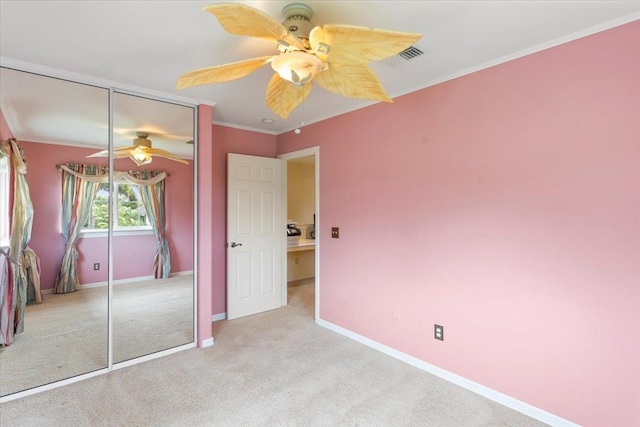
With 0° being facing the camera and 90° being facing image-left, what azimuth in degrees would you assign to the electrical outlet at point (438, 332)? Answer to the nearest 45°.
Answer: approximately 45°

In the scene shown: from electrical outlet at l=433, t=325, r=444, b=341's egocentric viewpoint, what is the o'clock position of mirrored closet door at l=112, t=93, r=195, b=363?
The mirrored closet door is roughly at 1 o'clock from the electrical outlet.

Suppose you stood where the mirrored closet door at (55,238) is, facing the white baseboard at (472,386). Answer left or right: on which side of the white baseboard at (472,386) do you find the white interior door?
left

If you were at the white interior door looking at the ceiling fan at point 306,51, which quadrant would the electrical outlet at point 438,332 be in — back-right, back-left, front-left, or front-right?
front-left

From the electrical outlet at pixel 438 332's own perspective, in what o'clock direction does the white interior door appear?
The white interior door is roughly at 2 o'clock from the electrical outlet.

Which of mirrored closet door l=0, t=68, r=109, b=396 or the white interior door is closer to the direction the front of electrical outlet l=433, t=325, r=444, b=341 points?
the mirrored closet door

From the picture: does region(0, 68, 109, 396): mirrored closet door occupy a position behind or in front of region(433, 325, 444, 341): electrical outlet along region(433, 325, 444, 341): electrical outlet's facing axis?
in front
